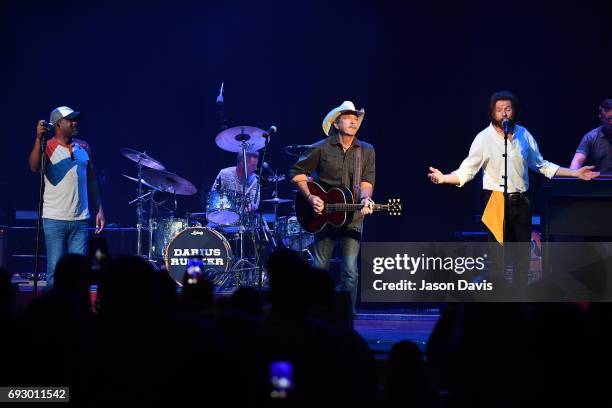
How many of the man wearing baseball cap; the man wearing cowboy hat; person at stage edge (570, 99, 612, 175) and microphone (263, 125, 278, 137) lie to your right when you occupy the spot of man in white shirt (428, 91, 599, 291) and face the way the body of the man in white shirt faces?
3

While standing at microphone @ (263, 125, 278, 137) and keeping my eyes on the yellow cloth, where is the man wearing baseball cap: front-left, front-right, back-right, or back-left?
back-right

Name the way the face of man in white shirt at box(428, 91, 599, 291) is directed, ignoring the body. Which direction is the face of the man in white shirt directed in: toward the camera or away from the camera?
toward the camera

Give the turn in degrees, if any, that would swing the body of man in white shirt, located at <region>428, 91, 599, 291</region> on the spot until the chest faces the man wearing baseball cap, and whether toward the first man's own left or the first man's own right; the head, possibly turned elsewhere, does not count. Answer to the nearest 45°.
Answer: approximately 90° to the first man's own right

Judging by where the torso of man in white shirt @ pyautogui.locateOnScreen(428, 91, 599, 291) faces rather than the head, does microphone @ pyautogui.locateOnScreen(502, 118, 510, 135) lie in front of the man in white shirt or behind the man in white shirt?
in front

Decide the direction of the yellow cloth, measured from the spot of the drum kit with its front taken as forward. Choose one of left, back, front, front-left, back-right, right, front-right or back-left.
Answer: front-left

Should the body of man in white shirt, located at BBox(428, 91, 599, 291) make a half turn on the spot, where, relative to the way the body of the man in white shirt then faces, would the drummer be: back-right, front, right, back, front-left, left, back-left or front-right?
front-left

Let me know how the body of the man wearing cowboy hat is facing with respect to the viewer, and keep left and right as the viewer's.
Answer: facing the viewer and to the right of the viewer

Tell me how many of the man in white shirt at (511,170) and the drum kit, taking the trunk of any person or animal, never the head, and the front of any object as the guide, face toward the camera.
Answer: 2

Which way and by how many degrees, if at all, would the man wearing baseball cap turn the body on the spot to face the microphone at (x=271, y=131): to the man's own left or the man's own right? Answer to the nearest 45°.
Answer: approximately 45° to the man's own left

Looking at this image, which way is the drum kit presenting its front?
toward the camera

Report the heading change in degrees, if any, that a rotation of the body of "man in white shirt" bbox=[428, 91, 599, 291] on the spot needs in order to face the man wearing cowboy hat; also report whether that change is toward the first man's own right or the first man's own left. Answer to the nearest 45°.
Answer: approximately 90° to the first man's own right

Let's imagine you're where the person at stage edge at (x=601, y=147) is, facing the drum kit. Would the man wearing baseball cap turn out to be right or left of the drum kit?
left

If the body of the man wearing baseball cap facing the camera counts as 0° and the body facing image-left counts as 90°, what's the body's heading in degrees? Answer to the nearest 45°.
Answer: approximately 315°
